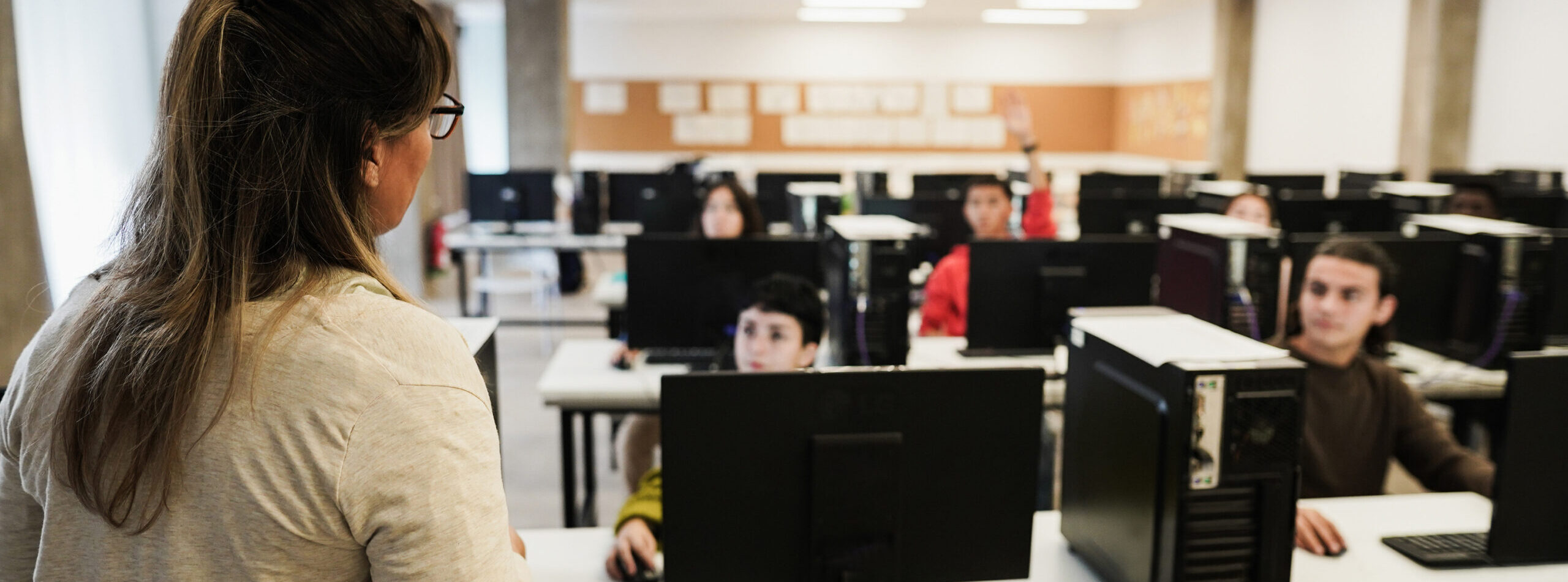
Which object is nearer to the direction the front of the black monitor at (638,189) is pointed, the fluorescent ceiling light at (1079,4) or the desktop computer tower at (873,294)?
the fluorescent ceiling light

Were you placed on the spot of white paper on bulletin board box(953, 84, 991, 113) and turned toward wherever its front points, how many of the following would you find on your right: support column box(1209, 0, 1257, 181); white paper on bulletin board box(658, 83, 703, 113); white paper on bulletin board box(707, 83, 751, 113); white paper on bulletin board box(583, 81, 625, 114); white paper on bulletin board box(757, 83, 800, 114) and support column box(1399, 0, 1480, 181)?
4

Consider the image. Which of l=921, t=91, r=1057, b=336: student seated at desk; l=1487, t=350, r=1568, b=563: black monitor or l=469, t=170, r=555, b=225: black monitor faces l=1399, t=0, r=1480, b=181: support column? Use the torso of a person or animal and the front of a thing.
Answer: l=1487, t=350, r=1568, b=563: black monitor

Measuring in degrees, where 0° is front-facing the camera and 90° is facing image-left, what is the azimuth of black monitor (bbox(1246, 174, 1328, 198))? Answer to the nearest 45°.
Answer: approximately 180°

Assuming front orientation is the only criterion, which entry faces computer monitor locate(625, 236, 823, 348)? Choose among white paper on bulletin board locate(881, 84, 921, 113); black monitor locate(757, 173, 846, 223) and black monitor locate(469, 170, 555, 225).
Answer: the white paper on bulletin board

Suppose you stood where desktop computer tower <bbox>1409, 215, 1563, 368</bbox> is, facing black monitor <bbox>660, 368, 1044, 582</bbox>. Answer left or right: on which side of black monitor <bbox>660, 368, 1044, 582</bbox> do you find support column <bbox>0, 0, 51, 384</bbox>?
right

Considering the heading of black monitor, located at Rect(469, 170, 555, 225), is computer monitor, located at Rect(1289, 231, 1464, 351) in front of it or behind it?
behind

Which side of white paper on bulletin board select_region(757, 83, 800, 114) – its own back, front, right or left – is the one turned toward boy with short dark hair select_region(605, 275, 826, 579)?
front

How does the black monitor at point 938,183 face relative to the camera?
away from the camera

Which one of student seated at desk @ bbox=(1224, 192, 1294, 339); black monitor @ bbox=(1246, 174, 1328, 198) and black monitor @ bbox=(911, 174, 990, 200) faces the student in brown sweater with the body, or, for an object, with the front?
the student seated at desk

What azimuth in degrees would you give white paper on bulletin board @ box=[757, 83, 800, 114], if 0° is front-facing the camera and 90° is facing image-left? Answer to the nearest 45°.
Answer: approximately 0°

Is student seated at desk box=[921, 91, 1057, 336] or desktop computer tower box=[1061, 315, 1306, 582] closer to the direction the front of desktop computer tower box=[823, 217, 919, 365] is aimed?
the student seated at desk

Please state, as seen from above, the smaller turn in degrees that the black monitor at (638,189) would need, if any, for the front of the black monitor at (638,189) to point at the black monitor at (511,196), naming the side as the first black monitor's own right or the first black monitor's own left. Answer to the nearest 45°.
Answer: approximately 90° to the first black monitor's own left

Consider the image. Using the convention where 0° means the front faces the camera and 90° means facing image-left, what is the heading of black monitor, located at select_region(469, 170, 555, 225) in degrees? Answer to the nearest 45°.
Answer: approximately 180°

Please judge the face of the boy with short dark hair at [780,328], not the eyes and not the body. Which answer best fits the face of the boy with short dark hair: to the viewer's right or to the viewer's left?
to the viewer's left
